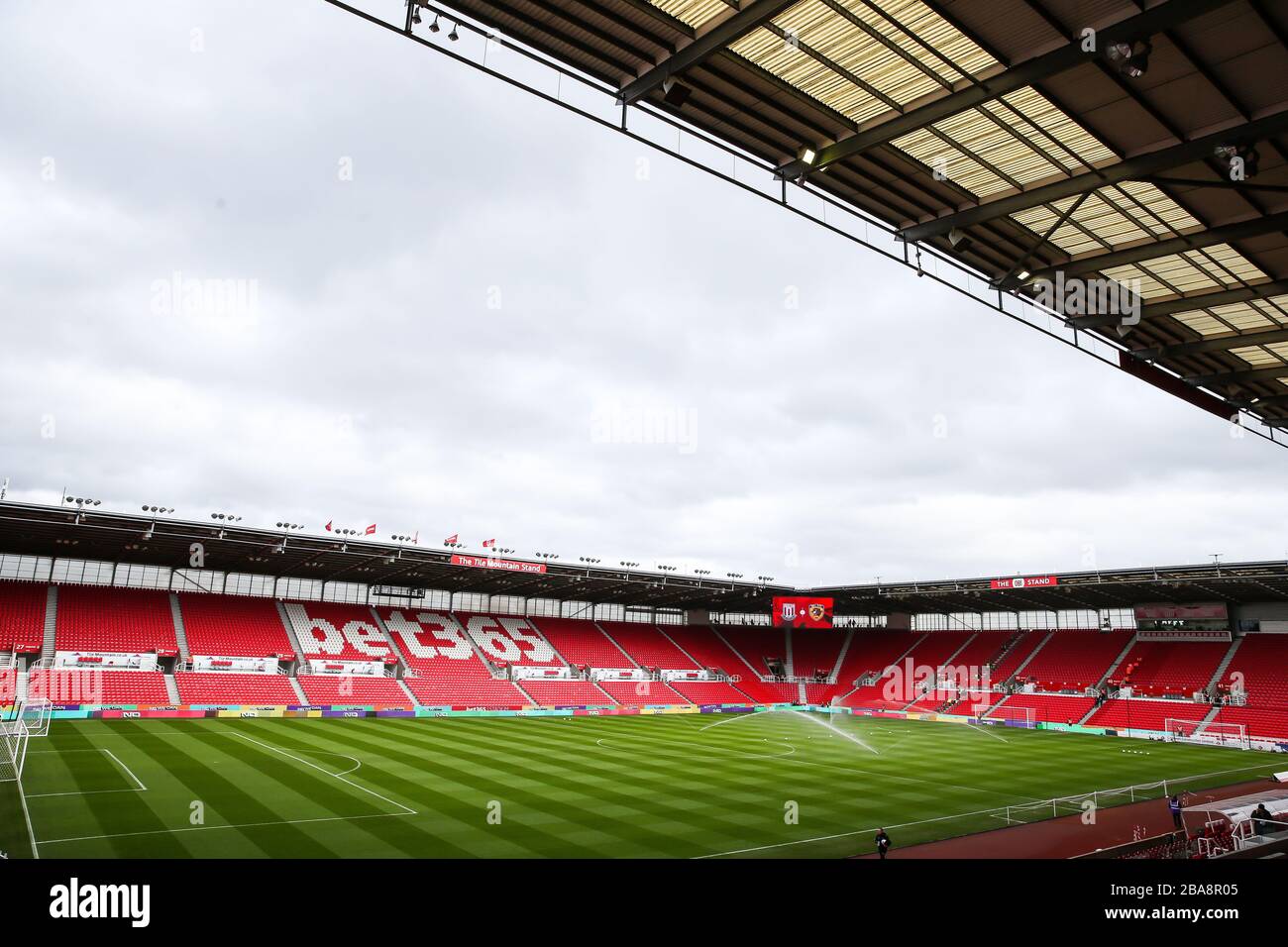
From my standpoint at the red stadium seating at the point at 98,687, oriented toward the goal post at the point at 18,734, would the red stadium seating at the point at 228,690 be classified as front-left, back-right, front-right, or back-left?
back-left

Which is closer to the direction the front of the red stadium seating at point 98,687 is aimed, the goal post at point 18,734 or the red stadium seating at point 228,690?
the goal post

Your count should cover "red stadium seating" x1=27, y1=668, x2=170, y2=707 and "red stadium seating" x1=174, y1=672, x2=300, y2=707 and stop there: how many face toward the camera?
2

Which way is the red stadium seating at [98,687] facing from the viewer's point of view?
toward the camera

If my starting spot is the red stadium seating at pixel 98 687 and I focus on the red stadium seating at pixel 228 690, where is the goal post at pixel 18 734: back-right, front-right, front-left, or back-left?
back-right

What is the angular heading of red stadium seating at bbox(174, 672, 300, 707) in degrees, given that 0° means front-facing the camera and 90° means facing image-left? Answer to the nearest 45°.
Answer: approximately 0°

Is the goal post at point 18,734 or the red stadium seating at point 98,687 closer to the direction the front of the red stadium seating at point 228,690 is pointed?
the goal post

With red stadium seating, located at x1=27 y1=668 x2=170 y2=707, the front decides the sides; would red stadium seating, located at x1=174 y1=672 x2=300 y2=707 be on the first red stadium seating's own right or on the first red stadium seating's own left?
on the first red stadium seating's own left

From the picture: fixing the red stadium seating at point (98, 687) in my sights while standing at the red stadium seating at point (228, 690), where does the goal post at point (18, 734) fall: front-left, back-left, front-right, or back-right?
front-left

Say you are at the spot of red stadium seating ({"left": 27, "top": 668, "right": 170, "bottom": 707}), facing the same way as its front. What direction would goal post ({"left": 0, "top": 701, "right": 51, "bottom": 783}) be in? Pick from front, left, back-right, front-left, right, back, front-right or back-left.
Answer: front

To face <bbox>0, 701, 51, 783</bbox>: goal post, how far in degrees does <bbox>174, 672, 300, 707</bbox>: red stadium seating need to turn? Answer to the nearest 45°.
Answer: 0° — it already faces it
